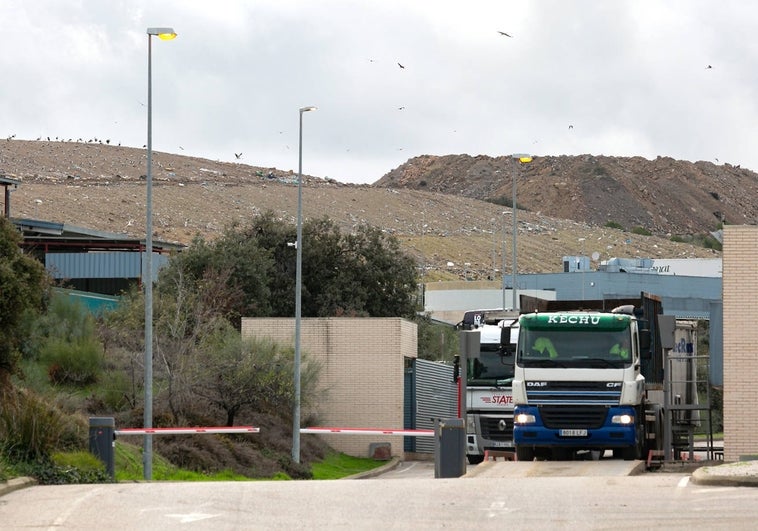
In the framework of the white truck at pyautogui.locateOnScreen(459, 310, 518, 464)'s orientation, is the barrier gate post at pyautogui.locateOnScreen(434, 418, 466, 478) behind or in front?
in front

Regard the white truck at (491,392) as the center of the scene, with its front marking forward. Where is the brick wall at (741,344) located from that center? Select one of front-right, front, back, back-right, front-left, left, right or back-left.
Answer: front-left

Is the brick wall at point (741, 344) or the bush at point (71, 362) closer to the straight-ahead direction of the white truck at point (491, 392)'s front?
the brick wall

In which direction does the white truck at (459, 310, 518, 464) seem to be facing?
toward the camera

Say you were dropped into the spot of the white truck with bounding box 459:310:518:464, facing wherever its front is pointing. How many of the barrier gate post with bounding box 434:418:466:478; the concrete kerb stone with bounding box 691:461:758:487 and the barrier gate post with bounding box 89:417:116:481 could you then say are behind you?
0

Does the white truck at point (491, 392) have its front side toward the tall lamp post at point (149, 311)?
no

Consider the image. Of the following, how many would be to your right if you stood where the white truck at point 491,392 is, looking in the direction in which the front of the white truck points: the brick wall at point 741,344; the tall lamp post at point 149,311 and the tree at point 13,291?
2

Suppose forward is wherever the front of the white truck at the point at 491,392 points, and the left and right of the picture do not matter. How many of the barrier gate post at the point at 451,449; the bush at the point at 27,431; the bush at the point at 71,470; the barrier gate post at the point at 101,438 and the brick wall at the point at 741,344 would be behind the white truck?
0
